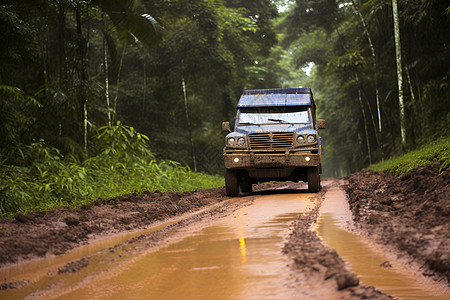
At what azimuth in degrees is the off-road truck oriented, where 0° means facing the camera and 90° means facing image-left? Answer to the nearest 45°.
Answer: approximately 0°

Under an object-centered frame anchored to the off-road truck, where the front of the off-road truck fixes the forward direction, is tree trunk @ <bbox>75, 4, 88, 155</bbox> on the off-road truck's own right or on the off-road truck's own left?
on the off-road truck's own right
